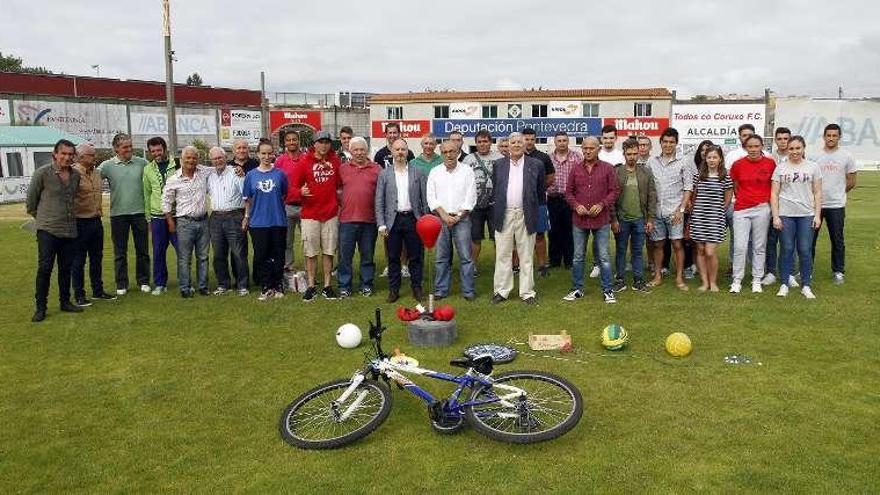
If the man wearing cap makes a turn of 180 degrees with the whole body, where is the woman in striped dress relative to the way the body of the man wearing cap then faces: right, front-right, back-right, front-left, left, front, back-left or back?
right

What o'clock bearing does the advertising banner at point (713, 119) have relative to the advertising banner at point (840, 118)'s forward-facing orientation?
the advertising banner at point (713, 119) is roughly at 4 o'clock from the advertising banner at point (840, 118).

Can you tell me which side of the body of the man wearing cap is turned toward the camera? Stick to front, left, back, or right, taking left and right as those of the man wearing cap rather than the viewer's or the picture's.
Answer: front

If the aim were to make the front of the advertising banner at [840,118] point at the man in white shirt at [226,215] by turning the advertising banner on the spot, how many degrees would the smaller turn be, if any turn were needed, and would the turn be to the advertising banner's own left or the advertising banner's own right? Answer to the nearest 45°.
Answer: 0° — it already faces them

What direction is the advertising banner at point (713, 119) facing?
toward the camera

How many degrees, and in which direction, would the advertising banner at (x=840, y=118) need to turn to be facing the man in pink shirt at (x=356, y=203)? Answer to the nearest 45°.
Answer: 0° — it already faces them

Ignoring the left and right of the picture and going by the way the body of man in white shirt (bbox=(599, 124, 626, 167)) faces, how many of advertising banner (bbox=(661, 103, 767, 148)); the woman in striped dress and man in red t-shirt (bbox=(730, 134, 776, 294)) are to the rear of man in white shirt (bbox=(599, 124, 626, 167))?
1

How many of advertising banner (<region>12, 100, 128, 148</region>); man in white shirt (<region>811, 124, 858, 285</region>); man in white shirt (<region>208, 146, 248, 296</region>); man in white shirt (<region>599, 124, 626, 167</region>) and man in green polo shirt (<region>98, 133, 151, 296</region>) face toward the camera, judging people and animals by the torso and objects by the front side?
5

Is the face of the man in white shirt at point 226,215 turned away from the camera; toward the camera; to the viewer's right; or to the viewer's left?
toward the camera

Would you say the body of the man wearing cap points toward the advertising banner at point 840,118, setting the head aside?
no

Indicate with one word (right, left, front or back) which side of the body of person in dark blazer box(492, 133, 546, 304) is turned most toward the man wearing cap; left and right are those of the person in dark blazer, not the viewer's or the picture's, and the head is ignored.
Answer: right

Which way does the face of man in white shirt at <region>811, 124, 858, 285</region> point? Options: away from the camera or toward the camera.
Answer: toward the camera

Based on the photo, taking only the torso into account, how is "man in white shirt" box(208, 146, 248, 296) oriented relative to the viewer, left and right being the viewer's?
facing the viewer

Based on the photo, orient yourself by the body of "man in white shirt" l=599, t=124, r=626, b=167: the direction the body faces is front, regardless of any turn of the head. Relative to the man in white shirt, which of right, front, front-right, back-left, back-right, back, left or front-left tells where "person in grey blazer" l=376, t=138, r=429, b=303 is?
front-right

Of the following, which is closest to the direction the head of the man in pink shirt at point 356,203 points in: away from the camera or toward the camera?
toward the camera

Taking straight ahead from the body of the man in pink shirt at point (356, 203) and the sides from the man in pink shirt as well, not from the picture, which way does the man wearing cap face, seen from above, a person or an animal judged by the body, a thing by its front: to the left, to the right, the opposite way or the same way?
the same way

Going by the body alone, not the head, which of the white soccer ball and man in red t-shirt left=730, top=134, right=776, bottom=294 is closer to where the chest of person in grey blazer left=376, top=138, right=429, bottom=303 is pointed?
the white soccer ball
